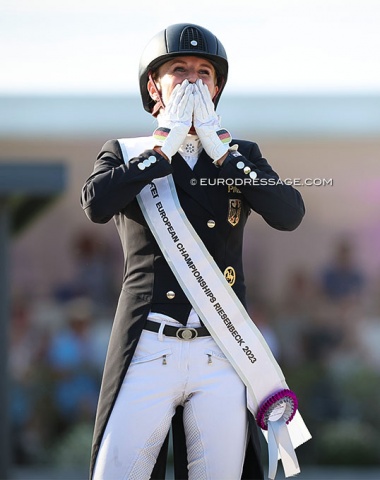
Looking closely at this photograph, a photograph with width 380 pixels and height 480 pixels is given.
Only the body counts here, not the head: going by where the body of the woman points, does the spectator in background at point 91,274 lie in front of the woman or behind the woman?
behind

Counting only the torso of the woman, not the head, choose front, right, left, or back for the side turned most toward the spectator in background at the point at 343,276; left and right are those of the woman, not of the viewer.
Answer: back

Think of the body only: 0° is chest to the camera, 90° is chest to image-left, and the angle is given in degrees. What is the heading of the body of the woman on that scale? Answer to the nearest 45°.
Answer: approximately 0°

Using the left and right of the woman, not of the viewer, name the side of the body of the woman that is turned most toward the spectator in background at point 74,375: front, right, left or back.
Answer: back
